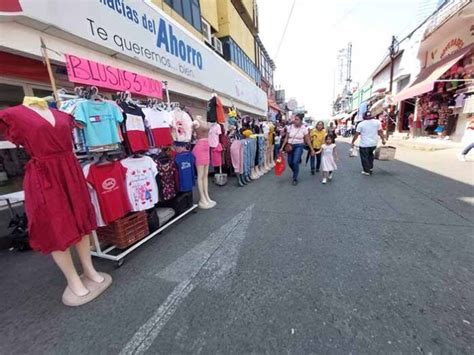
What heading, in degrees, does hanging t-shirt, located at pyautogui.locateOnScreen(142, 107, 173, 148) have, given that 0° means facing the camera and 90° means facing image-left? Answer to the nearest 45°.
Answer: approximately 315°

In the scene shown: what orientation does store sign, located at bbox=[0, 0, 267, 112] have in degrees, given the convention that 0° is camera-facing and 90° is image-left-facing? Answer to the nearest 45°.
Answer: approximately 315°

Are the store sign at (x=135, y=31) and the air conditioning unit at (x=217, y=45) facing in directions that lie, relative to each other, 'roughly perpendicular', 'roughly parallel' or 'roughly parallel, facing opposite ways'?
roughly parallel

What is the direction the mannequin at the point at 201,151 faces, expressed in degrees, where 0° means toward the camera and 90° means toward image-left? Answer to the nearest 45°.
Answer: approximately 315°

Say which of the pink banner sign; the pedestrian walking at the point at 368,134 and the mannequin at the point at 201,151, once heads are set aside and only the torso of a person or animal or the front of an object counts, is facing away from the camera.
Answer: the pedestrian walking

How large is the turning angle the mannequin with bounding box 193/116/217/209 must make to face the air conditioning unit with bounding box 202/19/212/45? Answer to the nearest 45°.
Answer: approximately 135° to its left

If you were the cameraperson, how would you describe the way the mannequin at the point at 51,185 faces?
facing the viewer and to the right of the viewer

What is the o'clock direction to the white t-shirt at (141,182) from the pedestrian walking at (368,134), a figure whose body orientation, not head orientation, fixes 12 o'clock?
The white t-shirt is roughly at 7 o'clock from the pedestrian walking.

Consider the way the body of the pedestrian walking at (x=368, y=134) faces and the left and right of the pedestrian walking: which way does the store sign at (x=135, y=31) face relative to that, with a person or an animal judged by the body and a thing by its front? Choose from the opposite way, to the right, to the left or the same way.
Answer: to the right

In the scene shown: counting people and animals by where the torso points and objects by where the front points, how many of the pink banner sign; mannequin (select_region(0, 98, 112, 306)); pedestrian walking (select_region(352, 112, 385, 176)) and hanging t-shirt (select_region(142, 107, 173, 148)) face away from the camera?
1

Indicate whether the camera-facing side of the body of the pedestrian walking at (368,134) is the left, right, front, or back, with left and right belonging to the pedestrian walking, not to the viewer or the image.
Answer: back
